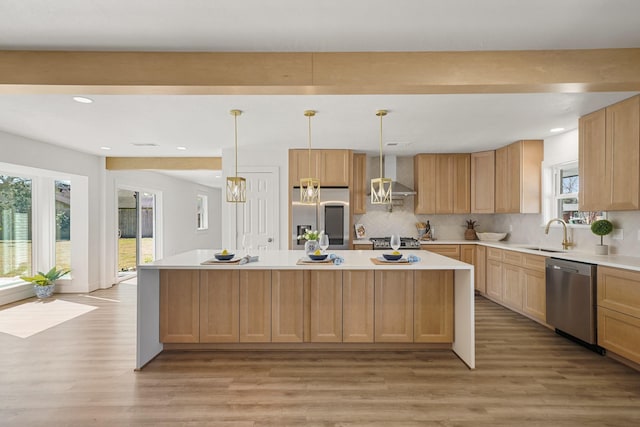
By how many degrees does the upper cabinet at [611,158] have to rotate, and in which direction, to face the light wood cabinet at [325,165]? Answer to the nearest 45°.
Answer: approximately 45° to its right

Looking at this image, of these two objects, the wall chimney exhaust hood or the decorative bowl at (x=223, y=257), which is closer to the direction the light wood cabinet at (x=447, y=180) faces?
the decorative bowl

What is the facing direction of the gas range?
toward the camera

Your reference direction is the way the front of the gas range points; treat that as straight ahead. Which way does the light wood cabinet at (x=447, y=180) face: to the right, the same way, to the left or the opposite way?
the same way

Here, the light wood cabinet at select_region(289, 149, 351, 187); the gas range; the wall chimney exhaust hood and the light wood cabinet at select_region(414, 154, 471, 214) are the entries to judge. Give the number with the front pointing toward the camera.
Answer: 4

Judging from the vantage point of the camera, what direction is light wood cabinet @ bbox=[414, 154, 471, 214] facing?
facing the viewer

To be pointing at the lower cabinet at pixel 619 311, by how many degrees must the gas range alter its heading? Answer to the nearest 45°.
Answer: approximately 45° to its left

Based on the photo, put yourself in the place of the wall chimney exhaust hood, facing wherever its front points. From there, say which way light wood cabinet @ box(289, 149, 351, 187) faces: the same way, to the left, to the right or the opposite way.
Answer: the same way

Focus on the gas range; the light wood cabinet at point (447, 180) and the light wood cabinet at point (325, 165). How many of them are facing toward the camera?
3

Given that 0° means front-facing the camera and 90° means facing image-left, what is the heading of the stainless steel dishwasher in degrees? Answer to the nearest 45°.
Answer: approximately 45°

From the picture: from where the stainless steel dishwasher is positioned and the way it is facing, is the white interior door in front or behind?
in front

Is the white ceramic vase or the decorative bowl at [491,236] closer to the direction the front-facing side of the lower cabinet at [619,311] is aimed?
the white ceramic vase

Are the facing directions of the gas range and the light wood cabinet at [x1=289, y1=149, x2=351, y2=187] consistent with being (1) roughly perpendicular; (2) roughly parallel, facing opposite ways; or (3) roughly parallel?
roughly parallel

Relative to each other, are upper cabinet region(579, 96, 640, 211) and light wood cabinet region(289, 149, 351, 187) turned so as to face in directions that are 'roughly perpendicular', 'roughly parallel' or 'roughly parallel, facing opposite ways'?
roughly perpendicular

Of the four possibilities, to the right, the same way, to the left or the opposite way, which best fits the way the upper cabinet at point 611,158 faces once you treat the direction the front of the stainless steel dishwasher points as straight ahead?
the same way

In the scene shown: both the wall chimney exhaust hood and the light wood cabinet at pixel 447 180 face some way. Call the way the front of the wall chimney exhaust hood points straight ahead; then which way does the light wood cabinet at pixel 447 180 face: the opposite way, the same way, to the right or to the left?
the same way

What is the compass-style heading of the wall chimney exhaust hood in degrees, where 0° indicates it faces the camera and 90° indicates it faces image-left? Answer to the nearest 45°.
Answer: approximately 0°

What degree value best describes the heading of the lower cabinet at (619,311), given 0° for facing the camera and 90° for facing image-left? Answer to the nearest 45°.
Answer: approximately 45°

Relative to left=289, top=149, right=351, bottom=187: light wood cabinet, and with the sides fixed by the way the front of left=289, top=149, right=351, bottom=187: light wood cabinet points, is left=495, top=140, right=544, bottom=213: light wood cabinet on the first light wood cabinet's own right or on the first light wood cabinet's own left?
on the first light wood cabinet's own left

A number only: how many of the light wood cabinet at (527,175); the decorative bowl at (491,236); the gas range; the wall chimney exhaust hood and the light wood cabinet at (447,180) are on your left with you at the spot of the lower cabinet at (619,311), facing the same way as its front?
0

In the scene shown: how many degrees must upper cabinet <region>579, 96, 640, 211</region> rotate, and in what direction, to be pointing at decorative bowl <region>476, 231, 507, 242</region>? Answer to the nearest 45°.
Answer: approximately 90° to its right

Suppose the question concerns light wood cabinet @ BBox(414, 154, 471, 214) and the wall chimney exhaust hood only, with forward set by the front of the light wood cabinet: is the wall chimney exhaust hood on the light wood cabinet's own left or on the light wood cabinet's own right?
on the light wood cabinet's own right

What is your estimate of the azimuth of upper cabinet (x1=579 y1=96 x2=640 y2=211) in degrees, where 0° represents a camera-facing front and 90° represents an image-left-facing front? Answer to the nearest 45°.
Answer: approximately 45°

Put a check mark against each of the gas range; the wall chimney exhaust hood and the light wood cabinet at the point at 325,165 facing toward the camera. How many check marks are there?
3

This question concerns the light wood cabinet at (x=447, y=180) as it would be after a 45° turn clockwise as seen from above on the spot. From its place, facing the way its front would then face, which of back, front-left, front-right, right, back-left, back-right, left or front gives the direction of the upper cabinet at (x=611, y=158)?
left
